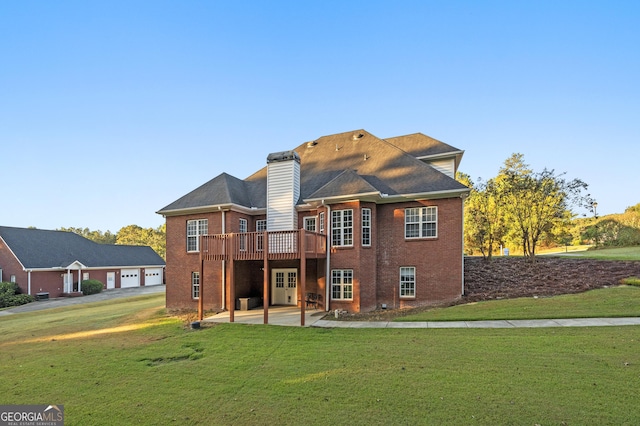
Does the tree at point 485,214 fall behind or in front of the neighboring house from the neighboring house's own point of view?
in front

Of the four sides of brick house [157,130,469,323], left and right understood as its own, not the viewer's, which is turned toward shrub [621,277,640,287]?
right

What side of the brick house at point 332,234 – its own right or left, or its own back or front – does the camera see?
back

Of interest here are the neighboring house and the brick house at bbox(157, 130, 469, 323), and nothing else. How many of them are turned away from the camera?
1

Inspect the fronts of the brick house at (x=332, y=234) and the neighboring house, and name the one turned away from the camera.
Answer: the brick house

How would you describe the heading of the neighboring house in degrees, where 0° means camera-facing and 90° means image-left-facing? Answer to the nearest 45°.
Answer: approximately 315°
